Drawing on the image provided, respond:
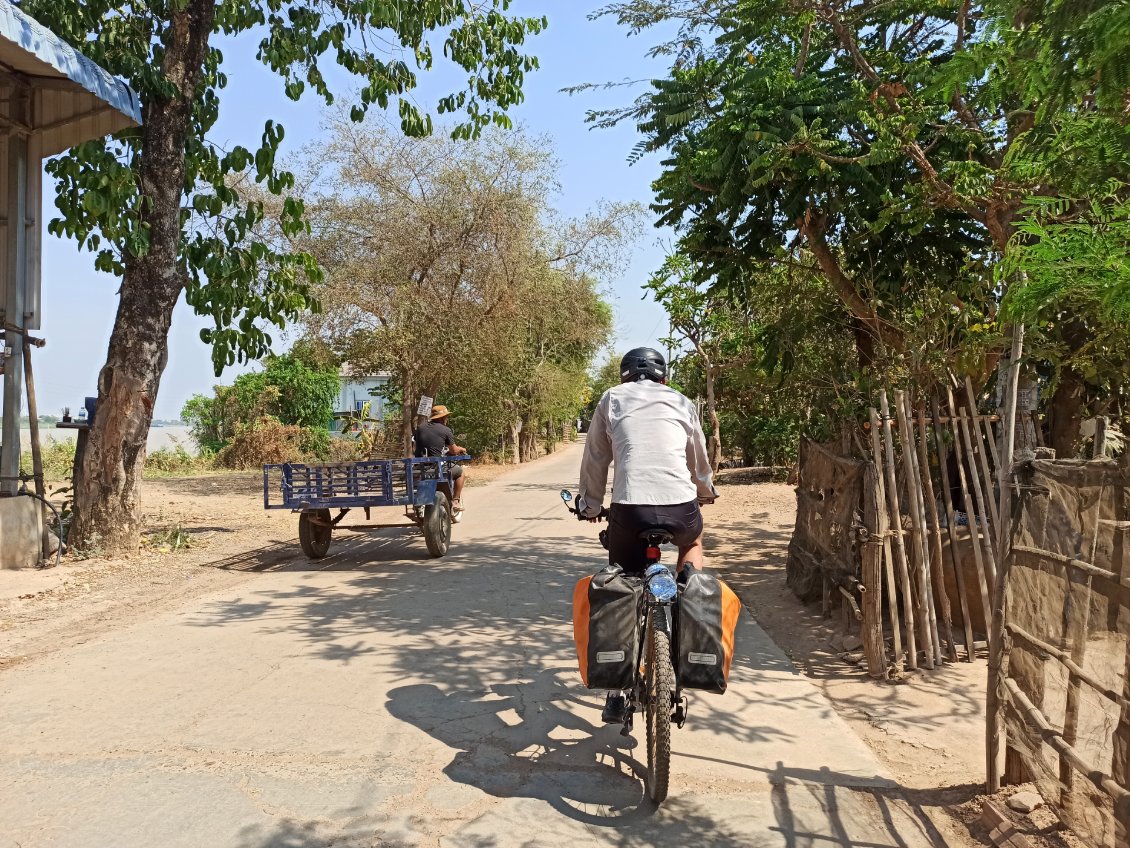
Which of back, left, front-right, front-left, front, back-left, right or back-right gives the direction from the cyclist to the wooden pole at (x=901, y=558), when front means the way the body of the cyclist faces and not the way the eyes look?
front-right

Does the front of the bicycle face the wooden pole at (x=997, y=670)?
no

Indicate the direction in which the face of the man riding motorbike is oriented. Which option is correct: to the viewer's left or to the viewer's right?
to the viewer's right

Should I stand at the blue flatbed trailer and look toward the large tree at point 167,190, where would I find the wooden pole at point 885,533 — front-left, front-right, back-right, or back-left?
back-left

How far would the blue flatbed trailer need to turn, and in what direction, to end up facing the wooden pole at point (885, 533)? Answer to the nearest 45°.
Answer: approximately 90° to its right

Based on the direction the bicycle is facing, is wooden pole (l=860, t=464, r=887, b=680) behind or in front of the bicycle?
in front

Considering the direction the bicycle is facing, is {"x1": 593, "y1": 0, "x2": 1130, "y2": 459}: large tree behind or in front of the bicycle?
in front

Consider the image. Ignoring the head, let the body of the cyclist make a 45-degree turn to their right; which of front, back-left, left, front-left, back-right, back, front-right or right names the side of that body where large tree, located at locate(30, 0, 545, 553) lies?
left

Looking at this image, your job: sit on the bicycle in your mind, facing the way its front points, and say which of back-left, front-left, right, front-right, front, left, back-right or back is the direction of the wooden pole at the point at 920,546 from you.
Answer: front-right

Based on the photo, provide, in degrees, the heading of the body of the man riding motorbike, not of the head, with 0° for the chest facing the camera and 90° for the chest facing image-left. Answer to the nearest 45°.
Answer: approximately 225°

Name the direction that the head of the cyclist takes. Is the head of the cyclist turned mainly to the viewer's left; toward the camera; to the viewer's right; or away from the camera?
away from the camera

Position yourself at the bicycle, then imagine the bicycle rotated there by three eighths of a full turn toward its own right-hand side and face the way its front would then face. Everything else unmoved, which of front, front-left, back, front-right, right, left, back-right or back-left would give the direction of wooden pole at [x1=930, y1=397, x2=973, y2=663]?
left

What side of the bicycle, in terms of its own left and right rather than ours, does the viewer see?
back

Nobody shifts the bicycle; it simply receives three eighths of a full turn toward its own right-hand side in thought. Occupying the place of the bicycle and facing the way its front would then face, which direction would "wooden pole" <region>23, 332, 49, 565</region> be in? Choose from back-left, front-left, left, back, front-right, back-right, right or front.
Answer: back

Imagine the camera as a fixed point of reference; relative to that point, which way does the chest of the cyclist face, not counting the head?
away from the camera

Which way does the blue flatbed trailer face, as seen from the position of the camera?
facing away from the viewer and to the right of the viewer

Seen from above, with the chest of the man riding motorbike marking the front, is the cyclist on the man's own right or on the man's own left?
on the man's own right
